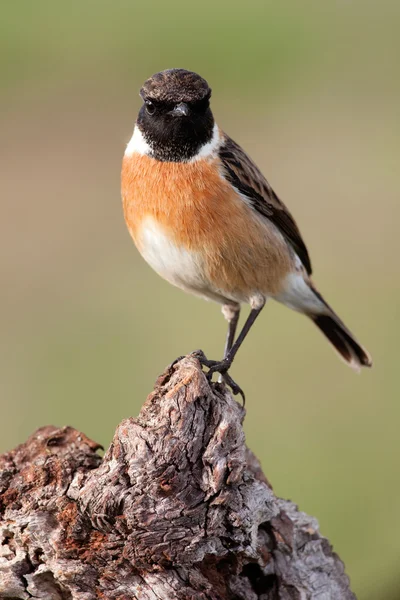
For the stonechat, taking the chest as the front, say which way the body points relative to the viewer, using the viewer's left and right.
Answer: facing the viewer and to the left of the viewer
